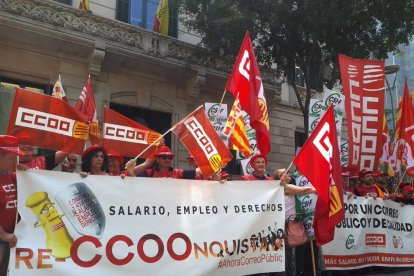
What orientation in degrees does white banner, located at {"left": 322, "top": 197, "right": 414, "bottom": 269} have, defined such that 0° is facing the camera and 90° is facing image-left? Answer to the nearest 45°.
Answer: approximately 0°

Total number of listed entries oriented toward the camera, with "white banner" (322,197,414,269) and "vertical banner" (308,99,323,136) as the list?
2

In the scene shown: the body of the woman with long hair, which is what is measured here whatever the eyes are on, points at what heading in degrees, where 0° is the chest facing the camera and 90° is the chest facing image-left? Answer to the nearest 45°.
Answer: approximately 315°

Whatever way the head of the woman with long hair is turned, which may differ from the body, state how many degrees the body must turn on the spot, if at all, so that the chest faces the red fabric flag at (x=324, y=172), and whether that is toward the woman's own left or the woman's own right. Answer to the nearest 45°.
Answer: approximately 45° to the woman's own left

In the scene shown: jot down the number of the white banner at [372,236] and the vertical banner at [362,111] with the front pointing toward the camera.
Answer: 2

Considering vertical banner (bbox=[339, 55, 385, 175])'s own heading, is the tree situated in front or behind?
behind
